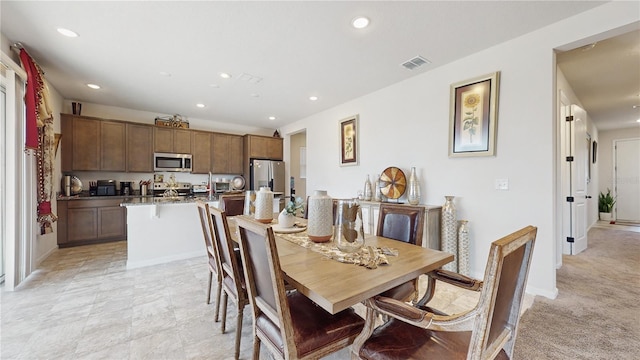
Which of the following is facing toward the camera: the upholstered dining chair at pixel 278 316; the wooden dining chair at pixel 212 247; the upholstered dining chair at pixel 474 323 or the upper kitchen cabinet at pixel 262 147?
the upper kitchen cabinet

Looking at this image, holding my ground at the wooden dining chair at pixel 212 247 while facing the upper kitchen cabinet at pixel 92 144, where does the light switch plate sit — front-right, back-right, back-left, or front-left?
back-right

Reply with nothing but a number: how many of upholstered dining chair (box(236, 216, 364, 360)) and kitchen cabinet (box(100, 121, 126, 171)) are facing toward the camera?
1

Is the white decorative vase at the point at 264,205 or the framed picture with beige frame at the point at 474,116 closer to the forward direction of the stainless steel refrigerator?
the white decorative vase

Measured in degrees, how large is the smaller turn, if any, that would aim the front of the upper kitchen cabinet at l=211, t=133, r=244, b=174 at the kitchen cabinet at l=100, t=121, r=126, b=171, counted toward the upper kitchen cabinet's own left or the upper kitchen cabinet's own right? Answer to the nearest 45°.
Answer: approximately 90° to the upper kitchen cabinet's own right

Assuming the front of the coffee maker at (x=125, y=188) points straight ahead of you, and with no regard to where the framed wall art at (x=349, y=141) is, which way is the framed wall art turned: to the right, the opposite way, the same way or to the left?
to the right

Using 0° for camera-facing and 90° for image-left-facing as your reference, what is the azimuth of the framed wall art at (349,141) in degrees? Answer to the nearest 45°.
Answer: approximately 45°

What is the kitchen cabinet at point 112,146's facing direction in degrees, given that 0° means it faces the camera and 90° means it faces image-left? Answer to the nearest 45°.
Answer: approximately 0°

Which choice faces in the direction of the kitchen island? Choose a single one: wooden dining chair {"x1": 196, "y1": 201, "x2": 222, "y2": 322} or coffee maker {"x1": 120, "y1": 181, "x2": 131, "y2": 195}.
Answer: the coffee maker

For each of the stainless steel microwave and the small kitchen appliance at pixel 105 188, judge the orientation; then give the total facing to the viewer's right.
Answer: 0

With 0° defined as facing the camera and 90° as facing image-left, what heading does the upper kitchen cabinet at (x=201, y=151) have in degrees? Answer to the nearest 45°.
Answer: approximately 0°
